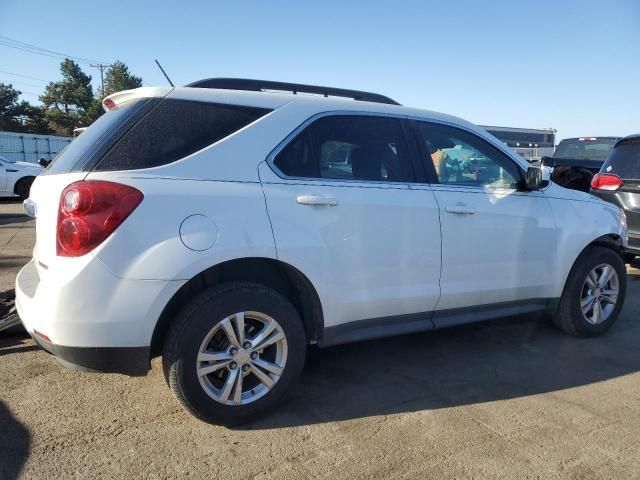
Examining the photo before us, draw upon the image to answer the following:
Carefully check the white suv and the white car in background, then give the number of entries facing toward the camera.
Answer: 0

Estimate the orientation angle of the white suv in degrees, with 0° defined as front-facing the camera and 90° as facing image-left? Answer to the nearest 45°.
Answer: approximately 225°

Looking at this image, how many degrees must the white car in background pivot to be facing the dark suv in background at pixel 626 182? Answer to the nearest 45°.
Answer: approximately 45° to its right

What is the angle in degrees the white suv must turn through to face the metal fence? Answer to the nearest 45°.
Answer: approximately 90° to its left

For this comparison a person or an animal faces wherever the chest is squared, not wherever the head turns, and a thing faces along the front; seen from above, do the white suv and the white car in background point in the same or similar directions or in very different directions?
same or similar directions

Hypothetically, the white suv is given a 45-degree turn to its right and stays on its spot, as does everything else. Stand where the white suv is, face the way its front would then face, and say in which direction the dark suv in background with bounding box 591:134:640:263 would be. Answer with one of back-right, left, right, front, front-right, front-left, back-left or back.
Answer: front-left

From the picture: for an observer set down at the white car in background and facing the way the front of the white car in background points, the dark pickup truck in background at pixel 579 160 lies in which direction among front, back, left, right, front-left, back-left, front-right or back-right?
front-right

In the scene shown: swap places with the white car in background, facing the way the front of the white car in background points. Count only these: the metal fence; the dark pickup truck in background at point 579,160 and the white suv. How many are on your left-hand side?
1

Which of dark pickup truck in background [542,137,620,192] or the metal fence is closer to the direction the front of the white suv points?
the dark pickup truck in background

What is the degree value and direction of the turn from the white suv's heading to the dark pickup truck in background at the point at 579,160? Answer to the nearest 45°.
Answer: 0° — it already faces it

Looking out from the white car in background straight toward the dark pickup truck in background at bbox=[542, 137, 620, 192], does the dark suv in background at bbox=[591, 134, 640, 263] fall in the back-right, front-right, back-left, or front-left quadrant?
front-right

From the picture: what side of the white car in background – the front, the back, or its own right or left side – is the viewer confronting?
right

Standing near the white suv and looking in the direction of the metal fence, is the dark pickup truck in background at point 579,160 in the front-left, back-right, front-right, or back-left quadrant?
front-right

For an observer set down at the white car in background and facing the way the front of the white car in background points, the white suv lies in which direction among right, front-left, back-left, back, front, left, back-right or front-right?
right

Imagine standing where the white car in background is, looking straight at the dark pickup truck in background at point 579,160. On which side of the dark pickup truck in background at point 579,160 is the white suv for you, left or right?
right

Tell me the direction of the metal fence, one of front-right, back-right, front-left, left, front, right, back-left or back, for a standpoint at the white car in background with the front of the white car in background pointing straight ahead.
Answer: left
